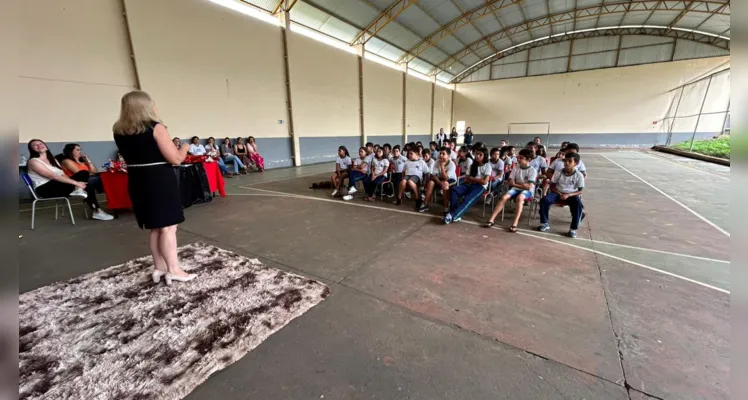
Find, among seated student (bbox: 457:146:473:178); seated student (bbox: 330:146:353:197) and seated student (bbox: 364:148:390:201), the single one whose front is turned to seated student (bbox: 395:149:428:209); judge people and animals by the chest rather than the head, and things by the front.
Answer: seated student (bbox: 457:146:473:178)

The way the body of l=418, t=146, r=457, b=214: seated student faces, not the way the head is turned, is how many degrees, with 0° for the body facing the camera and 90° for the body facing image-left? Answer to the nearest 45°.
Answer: approximately 45°

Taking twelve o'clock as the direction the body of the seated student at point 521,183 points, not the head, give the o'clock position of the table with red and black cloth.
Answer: The table with red and black cloth is roughly at 1 o'clock from the seated student.

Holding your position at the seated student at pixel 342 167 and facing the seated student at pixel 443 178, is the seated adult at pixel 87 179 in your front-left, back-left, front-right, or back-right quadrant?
back-right

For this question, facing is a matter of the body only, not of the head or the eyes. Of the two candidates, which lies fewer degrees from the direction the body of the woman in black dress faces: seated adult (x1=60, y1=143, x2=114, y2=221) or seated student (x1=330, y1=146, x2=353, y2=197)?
the seated student

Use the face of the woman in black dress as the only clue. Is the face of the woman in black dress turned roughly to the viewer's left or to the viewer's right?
to the viewer's right

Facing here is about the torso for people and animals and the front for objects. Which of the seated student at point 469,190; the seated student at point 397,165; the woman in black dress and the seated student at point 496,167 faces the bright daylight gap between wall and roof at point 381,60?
the woman in black dress

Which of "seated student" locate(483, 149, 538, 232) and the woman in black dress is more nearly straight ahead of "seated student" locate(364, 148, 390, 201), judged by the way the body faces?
the woman in black dress
